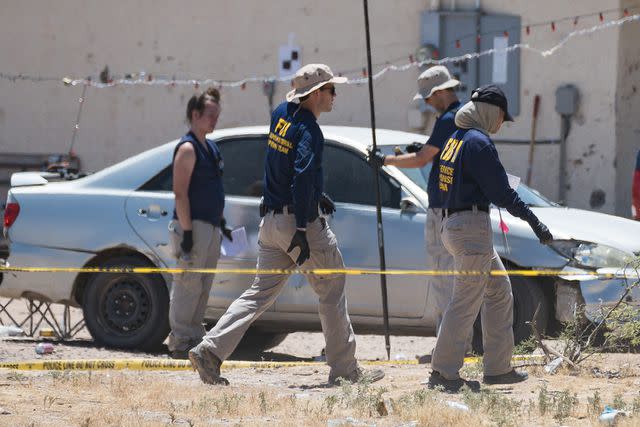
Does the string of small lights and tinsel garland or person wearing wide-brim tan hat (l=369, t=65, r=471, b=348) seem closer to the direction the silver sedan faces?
the person wearing wide-brim tan hat

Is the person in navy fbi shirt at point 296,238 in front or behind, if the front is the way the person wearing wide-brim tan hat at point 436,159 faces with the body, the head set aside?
in front

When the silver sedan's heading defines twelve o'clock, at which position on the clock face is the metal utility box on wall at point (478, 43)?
The metal utility box on wall is roughly at 10 o'clock from the silver sedan.

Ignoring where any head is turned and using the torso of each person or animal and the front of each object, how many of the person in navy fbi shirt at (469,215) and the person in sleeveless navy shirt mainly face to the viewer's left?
0

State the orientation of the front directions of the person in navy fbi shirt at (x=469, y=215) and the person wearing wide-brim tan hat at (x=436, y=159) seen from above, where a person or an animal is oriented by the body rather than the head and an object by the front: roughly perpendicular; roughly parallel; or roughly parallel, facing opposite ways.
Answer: roughly parallel, facing opposite ways

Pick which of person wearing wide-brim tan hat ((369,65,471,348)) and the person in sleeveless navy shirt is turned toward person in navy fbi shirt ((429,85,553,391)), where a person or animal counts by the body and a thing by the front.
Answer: the person in sleeveless navy shirt

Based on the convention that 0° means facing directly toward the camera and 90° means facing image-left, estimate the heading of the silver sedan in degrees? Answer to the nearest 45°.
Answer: approximately 270°

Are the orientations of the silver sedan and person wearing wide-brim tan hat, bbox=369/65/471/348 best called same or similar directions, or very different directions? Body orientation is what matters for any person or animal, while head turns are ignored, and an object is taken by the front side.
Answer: very different directions

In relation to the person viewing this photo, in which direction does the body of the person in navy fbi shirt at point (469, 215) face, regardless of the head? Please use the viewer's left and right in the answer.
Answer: facing to the right of the viewer

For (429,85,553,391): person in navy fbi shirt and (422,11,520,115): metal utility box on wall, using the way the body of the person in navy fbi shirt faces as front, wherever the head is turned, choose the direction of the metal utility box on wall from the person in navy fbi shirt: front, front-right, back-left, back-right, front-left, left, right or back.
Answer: left

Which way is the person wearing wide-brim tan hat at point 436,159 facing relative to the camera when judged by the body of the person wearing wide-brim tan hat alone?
to the viewer's left

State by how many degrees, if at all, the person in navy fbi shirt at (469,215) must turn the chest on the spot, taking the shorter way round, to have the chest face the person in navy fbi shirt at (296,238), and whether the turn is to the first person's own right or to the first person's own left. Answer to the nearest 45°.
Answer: approximately 180°

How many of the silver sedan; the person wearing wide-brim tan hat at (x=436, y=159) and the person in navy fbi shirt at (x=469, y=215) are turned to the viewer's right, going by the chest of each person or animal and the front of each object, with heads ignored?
2
